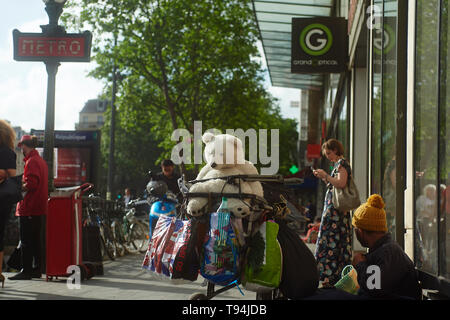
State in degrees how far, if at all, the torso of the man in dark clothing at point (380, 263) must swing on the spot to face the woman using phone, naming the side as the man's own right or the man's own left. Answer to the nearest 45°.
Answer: approximately 45° to the man's own right

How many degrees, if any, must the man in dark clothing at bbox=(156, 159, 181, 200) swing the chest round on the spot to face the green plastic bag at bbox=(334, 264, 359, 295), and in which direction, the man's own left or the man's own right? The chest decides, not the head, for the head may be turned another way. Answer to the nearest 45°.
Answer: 0° — they already face it

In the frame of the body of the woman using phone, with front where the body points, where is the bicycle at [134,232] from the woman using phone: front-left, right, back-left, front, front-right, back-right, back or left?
front-right

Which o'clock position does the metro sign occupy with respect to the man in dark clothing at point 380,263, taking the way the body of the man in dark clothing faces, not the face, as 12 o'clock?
The metro sign is roughly at 12 o'clock from the man in dark clothing.

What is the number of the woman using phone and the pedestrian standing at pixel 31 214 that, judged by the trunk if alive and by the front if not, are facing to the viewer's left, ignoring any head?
2

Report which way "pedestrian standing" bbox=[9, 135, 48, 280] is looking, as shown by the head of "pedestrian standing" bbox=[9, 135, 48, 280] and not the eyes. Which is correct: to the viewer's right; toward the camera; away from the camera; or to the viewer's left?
to the viewer's left

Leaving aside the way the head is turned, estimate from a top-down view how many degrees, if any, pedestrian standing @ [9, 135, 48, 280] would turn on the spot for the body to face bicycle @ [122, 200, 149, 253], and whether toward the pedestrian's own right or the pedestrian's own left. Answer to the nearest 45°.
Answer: approximately 90° to the pedestrian's own right

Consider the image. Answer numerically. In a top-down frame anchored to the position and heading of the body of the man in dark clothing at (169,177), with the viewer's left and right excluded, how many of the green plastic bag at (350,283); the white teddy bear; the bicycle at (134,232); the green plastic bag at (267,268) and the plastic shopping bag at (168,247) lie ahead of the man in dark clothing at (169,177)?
4

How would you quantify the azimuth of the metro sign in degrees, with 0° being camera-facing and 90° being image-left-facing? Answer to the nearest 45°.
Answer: approximately 0°

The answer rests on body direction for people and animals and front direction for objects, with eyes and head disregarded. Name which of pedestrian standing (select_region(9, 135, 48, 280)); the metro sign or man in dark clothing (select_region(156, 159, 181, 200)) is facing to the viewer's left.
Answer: the pedestrian standing
